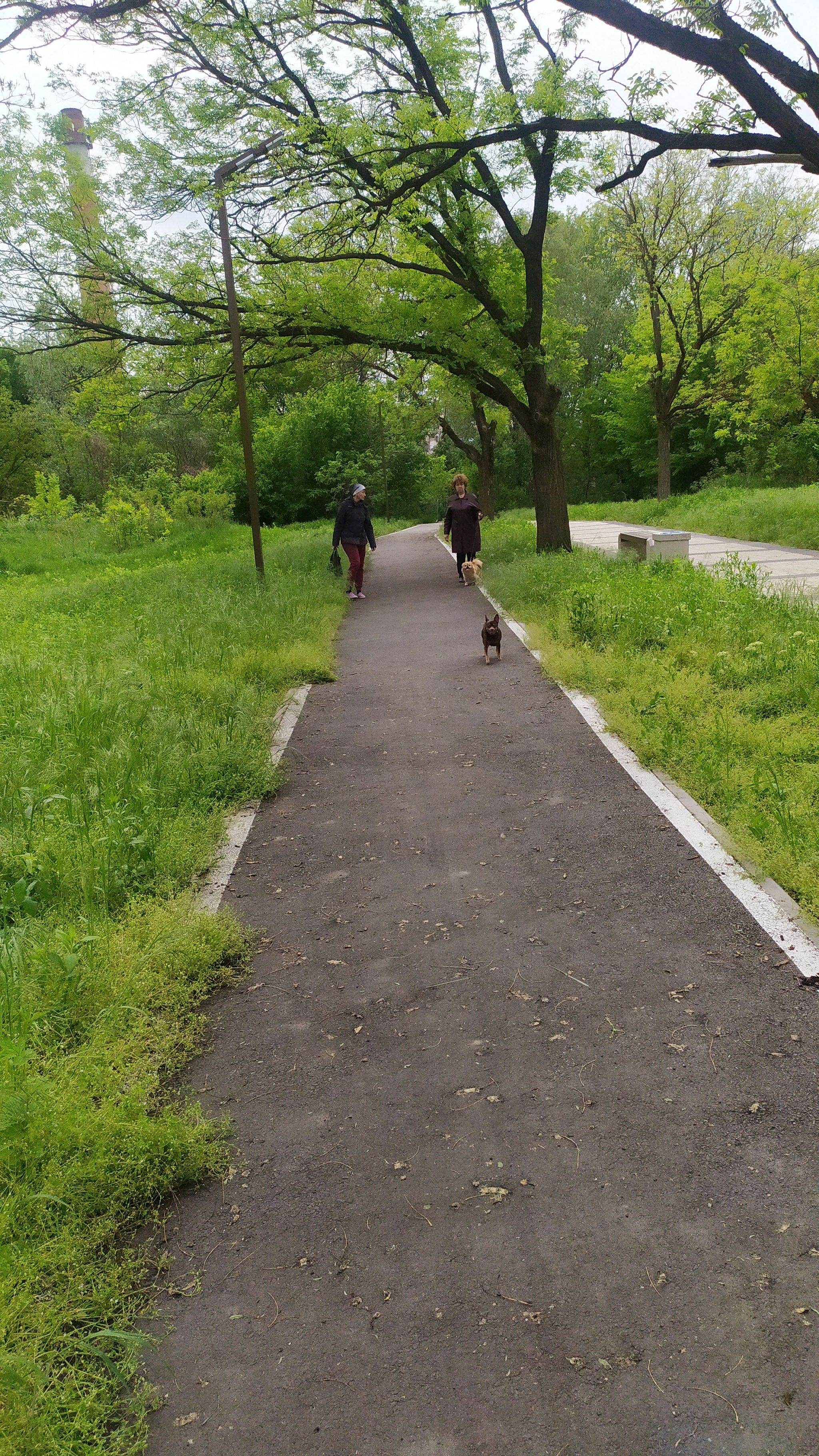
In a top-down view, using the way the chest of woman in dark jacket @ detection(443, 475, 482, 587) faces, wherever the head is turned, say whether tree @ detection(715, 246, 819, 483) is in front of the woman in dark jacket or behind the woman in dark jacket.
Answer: behind

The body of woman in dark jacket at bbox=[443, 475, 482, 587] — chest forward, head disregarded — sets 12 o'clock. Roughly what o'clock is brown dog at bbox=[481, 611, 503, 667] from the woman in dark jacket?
The brown dog is roughly at 12 o'clock from the woman in dark jacket.

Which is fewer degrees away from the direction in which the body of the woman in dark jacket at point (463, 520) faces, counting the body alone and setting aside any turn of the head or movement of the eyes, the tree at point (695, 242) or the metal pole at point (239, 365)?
the metal pole

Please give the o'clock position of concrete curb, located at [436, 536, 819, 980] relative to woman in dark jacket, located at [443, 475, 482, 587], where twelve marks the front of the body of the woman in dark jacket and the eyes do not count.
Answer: The concrete curb is roughly at 12 o'clock from the woman in dark jacket.

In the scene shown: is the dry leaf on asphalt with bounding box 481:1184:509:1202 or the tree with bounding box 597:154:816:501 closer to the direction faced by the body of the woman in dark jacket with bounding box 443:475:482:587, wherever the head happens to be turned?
the dry leaf on asphalt

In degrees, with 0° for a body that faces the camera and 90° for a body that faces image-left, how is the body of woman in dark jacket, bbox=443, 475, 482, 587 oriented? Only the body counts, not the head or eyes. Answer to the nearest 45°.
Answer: approximately 0°

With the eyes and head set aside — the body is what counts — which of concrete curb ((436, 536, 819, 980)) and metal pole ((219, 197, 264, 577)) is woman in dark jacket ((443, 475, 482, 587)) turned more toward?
the concrete curb
